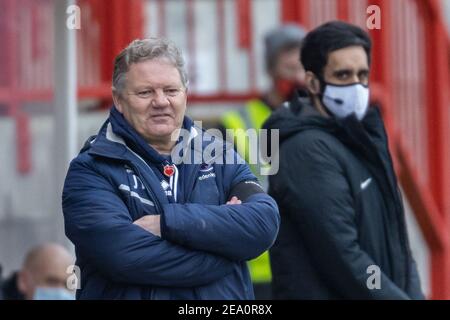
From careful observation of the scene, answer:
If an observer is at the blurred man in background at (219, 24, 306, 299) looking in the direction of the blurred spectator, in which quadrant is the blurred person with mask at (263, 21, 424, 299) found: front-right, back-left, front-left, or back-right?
front-left

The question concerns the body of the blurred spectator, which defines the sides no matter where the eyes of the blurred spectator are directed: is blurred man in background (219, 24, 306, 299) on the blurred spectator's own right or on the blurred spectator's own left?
on the blurred spectator's own left

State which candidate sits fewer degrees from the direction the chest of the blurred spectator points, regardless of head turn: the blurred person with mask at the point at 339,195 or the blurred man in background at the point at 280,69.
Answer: the blurred person with mask

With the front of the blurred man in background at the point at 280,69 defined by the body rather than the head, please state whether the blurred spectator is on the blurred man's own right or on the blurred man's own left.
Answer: on the blurred man's own right

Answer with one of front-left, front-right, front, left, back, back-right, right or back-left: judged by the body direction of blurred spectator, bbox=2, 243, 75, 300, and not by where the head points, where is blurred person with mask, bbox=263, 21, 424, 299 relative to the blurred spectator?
front

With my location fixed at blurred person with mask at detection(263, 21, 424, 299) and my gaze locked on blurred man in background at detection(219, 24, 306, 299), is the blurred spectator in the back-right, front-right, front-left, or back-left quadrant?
front-left

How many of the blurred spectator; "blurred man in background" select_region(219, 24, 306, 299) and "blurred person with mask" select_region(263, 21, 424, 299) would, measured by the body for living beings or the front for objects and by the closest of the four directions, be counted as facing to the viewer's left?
0

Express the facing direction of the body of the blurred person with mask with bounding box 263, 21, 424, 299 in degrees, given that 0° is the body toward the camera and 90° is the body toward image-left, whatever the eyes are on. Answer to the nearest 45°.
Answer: approximately 315°

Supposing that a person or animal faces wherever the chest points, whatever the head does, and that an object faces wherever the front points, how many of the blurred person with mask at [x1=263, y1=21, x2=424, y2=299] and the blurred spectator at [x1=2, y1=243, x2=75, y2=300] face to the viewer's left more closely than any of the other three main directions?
0

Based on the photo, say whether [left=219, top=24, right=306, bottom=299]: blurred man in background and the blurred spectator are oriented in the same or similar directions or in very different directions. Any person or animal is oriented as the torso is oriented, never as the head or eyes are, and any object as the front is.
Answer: same or similar directions
